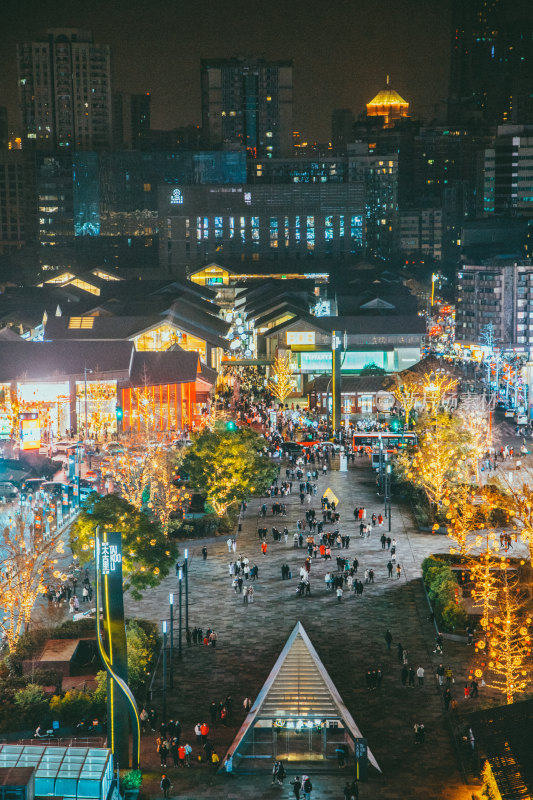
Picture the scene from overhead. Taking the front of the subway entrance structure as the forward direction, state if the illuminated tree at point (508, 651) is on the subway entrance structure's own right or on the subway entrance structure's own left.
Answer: on the subway entrance structure's own left

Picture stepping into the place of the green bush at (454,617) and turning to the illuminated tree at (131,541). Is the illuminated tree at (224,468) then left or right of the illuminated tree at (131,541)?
right

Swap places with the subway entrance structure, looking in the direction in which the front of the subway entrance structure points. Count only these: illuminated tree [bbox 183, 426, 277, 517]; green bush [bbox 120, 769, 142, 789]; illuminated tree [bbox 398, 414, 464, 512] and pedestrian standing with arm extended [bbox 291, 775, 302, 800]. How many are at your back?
2

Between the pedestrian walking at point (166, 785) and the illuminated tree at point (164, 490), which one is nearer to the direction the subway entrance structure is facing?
the pedestrian walking

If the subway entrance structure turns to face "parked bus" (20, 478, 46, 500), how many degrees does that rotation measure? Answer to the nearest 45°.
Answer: approximately 135° to its right

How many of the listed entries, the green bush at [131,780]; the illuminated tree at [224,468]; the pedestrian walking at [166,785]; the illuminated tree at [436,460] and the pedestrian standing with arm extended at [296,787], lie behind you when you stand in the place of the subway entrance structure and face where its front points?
2

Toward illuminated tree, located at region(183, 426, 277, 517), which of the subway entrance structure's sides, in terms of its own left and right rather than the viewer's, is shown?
back

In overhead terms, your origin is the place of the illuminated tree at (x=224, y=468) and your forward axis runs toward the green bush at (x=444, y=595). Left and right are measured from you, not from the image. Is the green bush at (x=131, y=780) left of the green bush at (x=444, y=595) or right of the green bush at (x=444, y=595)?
right

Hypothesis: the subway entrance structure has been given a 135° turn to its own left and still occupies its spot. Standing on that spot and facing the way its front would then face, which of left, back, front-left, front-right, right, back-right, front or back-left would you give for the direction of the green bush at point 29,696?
back-left

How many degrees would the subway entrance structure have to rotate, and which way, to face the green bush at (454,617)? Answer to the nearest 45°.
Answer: approximately 135° to its left

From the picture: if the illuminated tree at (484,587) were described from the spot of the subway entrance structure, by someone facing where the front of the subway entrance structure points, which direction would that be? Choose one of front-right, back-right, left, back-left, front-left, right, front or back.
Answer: back-left

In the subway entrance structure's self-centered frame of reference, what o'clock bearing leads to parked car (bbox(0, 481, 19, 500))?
The parked car is roughly at 5 o'clock from the subway entrance structure.

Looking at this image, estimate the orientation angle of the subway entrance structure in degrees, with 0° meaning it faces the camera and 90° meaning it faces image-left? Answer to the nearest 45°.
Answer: approximately 0°

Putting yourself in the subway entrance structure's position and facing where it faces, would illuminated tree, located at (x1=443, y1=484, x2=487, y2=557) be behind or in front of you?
behind

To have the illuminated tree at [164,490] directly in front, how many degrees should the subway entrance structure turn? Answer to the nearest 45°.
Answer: approximately 180°

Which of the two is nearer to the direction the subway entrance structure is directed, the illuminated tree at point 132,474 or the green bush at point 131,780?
the green bush

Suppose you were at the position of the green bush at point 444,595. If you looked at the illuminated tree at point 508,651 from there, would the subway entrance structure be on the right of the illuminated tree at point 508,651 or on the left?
right

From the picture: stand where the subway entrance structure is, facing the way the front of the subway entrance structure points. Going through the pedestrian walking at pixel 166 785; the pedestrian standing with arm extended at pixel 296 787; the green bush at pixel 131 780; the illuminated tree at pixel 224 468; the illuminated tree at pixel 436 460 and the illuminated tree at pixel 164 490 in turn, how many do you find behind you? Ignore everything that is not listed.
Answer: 3
